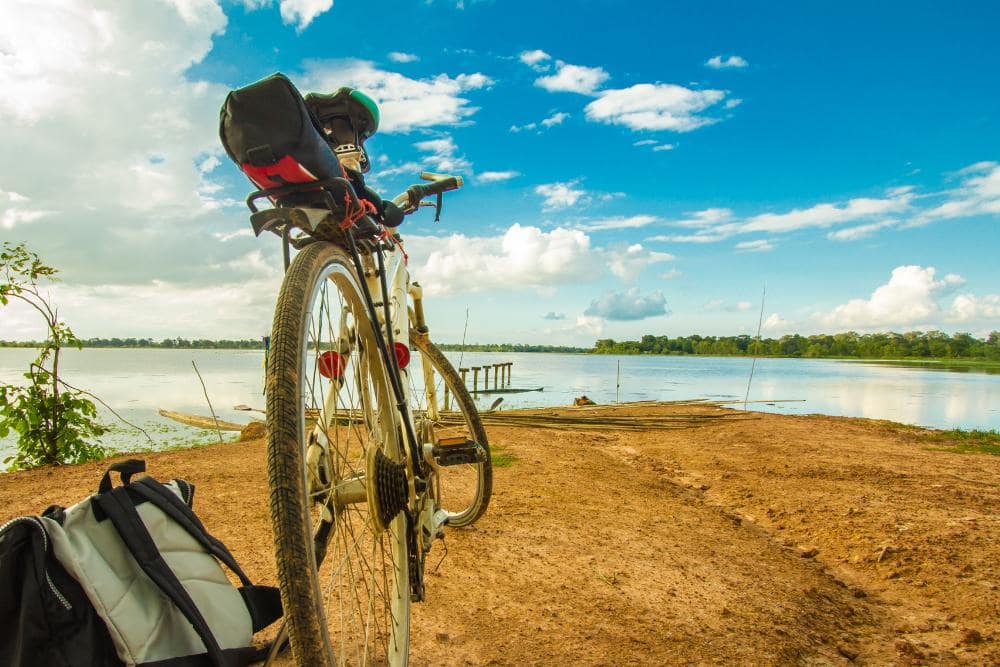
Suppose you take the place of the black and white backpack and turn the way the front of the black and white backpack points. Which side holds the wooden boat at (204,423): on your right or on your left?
on your right

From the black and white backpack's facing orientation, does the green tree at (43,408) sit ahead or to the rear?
ahead

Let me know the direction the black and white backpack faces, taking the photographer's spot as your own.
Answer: facing away from the viewer and to the left of the viewer
